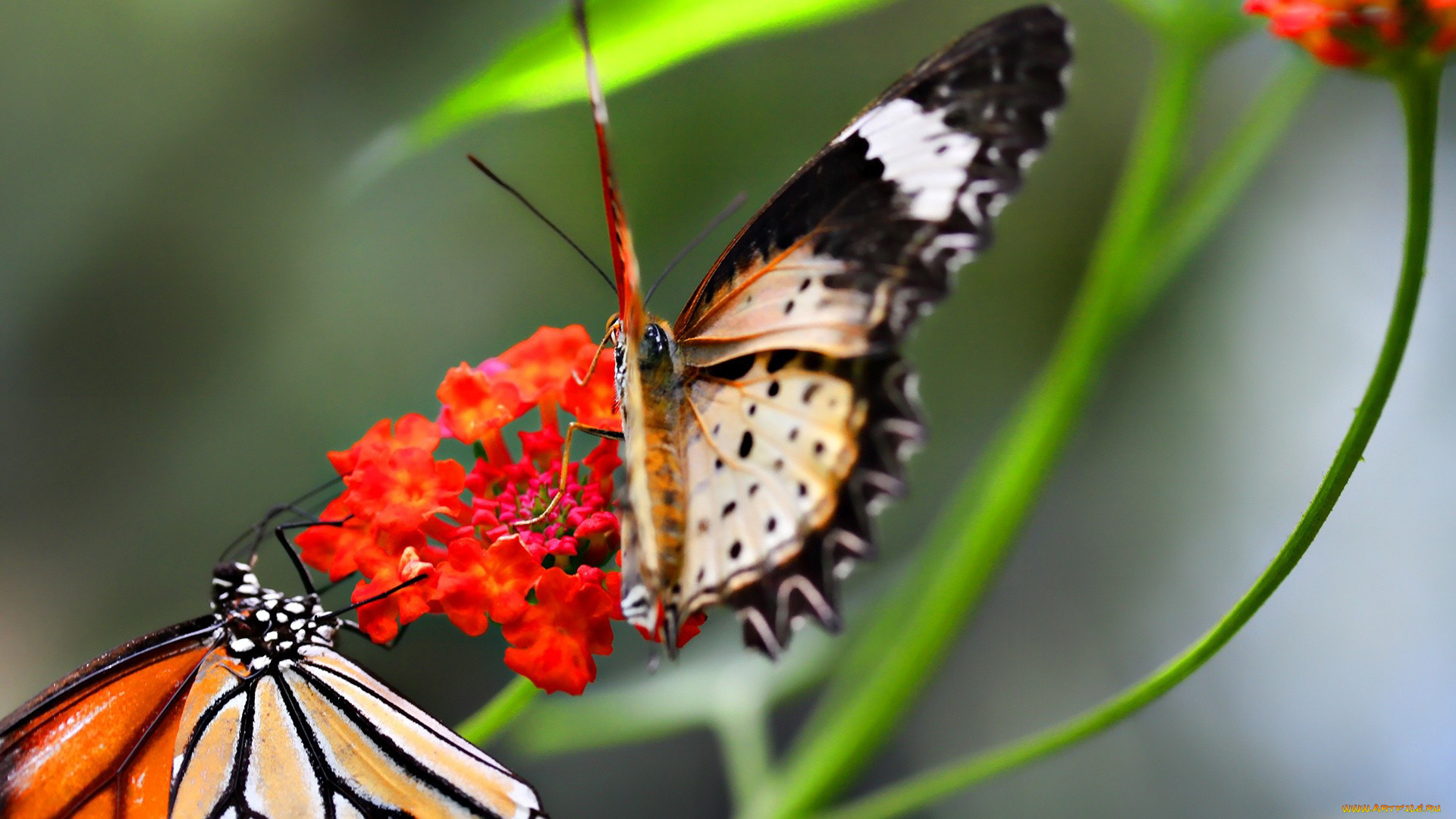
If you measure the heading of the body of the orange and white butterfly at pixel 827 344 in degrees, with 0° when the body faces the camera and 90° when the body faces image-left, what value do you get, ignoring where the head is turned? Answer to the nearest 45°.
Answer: approximately 180°
